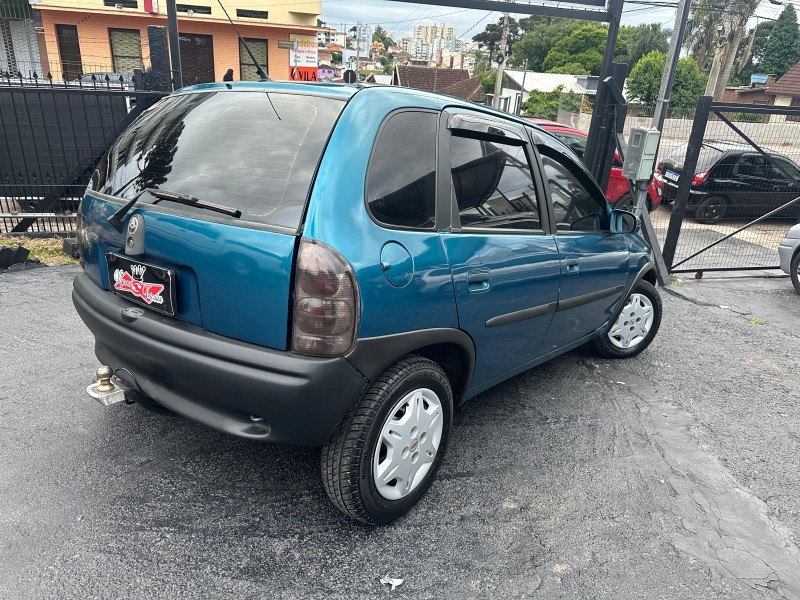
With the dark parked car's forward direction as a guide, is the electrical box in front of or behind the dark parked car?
behind

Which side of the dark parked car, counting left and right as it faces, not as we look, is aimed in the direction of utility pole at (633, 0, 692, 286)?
back

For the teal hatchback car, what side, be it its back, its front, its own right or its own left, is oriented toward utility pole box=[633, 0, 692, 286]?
front

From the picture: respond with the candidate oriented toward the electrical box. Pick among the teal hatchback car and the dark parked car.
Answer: the teal hatchback car

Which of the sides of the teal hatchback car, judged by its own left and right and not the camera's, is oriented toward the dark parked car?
front

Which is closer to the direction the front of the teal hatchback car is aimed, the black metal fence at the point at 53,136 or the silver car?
the silver car

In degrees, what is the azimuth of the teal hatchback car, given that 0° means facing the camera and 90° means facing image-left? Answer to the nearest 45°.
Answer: approximately 225°

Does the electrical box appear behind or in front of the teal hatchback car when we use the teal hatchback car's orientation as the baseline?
in front

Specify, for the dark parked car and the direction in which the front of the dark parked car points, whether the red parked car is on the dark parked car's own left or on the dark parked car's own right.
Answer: on the dark parked car's own left

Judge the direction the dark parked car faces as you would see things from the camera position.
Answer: facing away from the viewer and to the right of the viewer

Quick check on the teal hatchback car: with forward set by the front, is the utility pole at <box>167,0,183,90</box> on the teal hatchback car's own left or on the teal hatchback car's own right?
on the teal hatchback car's own left

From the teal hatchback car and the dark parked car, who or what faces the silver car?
the teal hatchback car

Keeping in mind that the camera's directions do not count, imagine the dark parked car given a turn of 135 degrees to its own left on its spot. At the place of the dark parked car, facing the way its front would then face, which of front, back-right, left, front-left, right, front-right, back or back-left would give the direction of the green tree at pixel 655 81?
right

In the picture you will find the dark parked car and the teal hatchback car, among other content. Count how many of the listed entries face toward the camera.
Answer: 0
